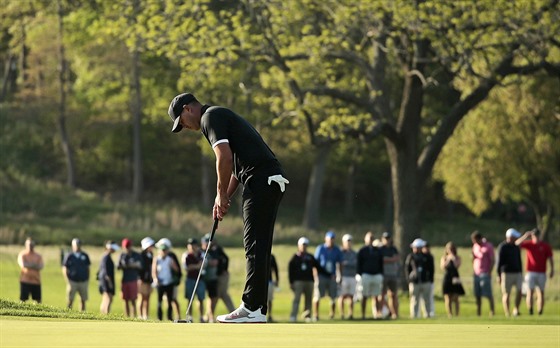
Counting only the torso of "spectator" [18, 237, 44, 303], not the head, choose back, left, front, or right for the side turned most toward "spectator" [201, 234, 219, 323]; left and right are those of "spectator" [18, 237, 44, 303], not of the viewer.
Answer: left

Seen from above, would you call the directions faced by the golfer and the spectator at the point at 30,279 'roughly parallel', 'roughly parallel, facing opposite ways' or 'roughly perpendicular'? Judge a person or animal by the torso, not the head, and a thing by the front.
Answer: roughly perpendicular

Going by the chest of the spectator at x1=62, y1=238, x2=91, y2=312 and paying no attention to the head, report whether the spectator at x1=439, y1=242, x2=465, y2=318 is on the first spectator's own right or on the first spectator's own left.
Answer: on the first spectator's own left

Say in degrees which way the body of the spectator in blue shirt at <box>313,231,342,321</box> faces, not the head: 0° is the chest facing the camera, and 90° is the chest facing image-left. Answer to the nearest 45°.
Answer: approximately 0°

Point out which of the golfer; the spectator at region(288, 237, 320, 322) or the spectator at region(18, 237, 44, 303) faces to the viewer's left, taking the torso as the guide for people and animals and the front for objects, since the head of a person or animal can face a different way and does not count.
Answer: the golfer

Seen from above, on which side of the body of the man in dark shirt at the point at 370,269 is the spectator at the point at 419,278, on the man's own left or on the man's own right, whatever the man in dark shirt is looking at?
on the man's own left

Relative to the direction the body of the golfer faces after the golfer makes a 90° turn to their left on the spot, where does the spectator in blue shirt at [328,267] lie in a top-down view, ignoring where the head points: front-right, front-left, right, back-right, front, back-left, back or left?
back

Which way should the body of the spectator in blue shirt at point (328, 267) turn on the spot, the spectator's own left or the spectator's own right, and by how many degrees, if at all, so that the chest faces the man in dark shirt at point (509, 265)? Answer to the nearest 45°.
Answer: approximately 90° to the spectator's own left

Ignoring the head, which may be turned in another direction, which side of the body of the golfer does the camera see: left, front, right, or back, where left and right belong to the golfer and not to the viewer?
left

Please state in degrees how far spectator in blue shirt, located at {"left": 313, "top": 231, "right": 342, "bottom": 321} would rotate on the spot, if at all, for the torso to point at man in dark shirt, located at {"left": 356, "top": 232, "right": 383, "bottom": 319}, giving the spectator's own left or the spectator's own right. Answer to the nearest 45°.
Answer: approximately 90° to the spectator's own left

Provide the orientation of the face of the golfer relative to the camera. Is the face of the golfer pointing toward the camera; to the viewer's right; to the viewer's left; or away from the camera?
to the viewer's left

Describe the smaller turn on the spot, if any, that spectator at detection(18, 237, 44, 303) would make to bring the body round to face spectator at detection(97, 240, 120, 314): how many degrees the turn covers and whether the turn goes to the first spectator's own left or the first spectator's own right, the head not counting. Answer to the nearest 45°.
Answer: approximately 90° to the first spectator's own left

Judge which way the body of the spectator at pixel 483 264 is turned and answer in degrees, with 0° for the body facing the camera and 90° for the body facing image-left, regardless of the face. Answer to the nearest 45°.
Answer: approximately 45°

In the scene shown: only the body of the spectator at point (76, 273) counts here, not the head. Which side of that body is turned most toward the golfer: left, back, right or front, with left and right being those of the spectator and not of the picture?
front
